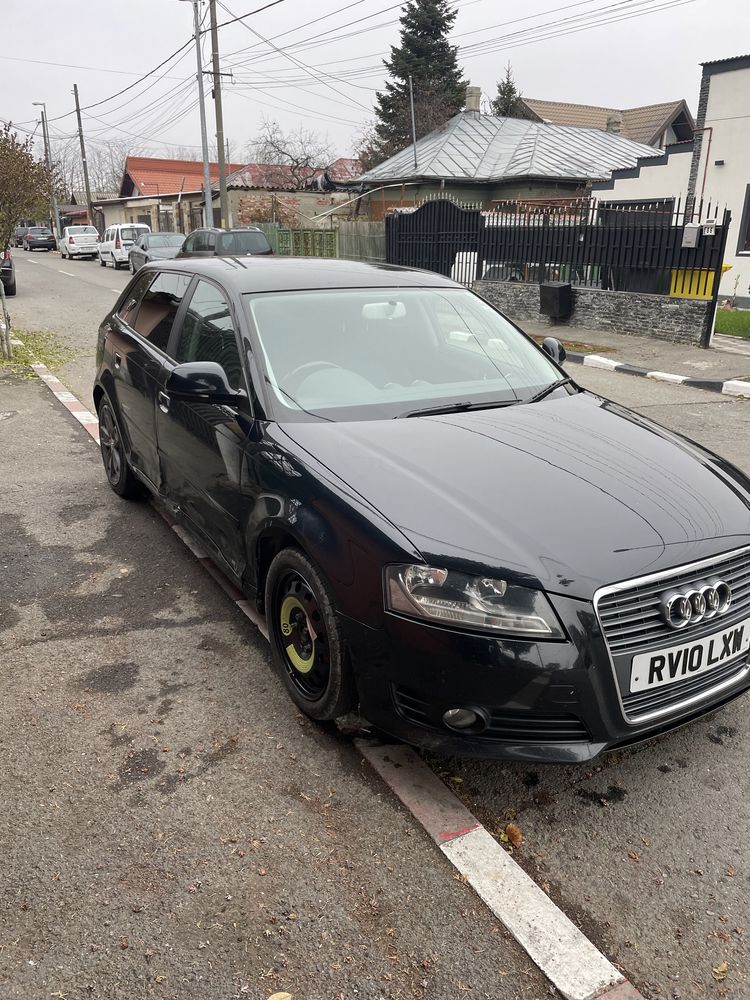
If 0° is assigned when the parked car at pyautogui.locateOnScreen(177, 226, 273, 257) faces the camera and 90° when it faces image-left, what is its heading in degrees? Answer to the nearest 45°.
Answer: approximately 135°

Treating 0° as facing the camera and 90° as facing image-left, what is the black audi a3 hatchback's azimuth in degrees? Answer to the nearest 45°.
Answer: approximately 315°

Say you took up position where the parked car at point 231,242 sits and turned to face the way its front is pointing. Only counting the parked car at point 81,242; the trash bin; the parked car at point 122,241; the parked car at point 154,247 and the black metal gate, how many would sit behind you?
2

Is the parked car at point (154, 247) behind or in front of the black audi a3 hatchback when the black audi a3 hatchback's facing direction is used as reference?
behind

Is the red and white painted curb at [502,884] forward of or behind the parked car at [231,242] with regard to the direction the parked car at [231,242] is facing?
behind

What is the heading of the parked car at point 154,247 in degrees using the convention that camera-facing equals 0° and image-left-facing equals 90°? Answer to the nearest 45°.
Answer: approximately 180°

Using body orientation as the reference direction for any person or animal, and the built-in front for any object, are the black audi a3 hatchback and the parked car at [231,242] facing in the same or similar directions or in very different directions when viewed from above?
very different directions

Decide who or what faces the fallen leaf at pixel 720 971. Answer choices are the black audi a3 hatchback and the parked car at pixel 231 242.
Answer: the black audi a3 hatchback

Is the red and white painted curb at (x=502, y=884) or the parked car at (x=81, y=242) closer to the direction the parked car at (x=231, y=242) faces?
the parked car

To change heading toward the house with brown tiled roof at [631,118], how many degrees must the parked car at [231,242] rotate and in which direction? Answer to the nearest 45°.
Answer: approximately 90° to its right
